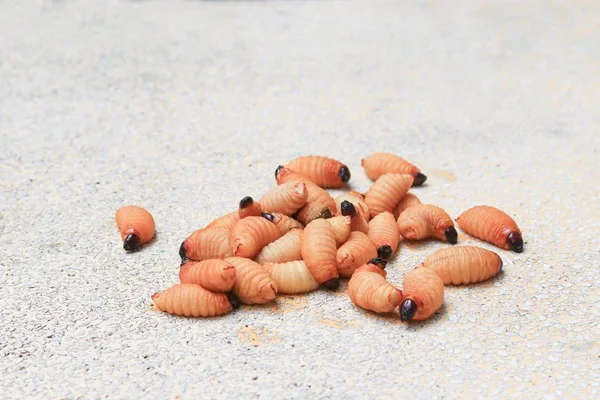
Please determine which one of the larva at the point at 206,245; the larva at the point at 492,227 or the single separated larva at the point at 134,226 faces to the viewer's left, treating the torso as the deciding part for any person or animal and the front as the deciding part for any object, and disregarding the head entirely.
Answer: the larva at the point at 206,245

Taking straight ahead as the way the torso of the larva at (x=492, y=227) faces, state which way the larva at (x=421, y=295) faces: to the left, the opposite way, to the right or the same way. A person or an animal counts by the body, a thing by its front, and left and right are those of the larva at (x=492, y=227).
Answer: to the right

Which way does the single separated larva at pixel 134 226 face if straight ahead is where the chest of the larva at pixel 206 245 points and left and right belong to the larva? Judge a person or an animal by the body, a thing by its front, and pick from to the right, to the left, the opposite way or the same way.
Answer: to the left

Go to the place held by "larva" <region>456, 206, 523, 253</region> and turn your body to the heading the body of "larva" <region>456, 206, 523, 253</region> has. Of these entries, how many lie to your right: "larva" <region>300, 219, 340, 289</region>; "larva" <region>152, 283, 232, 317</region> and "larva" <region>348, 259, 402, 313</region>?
3

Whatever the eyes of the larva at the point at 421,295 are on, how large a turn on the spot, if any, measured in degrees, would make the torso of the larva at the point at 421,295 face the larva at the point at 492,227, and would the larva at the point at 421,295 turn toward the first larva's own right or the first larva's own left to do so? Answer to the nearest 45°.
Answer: approximately 180°

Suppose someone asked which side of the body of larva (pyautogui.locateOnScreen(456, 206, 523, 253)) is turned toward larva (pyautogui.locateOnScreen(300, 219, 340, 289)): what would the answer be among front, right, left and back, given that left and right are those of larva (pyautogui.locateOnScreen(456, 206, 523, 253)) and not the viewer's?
right

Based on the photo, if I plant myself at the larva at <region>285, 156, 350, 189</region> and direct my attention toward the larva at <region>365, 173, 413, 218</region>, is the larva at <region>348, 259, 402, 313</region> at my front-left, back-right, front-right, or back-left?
front-right

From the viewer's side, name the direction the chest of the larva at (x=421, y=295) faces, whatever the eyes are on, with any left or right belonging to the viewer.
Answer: facing the viewer and to the left of the viewer

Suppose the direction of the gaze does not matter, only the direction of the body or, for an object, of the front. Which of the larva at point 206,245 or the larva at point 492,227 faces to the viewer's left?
the larva at point 206,245

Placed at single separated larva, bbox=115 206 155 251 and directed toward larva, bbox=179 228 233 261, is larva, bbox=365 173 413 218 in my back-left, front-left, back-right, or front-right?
front-left

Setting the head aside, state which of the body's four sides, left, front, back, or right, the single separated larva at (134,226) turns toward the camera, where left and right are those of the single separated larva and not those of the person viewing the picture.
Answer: front

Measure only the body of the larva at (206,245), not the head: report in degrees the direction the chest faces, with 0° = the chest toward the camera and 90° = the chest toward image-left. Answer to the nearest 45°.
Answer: approximately 90°

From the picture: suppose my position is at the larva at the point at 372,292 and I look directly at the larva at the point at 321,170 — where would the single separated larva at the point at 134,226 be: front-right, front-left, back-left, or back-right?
front-left
